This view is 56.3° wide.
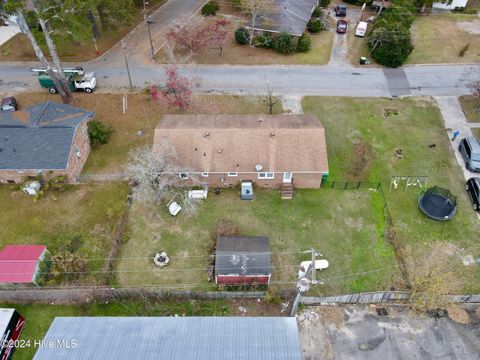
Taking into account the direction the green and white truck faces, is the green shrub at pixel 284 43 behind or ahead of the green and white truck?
ahead

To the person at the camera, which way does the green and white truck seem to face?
facing to the right of the viewer

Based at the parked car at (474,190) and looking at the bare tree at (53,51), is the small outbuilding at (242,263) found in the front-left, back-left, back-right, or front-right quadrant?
front-left

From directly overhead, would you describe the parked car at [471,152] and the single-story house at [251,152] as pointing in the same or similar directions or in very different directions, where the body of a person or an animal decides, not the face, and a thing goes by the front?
very different directions

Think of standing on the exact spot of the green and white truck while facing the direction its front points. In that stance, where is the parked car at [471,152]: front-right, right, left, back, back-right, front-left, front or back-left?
front-right

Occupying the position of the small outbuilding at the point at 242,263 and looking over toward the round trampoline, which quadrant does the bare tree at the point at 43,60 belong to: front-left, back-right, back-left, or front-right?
back-left

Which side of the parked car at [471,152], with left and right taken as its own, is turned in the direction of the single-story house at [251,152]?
right

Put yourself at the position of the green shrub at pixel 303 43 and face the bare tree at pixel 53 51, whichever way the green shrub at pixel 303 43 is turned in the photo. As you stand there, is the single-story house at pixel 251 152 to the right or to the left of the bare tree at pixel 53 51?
left

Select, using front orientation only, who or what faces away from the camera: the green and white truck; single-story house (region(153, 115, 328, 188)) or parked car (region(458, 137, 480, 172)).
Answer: the single-story house

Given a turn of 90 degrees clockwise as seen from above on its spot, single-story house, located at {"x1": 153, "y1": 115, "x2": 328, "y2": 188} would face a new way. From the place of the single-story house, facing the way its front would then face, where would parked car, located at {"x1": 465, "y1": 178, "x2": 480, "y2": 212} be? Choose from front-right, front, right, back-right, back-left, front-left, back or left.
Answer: front

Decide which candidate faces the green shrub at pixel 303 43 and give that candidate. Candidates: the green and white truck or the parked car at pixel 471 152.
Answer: the green and white truck

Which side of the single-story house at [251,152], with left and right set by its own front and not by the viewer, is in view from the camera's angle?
back

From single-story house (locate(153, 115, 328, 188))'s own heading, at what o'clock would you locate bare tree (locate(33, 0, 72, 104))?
The bare tree is roughly at 10 o'clock from the single-story house.

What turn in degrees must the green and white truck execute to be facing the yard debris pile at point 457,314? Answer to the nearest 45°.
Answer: approximately 45° to its right

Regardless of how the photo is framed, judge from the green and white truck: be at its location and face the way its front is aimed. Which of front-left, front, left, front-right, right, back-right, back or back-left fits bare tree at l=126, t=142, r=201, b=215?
right

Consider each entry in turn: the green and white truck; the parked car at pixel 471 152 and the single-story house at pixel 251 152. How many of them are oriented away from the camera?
1
